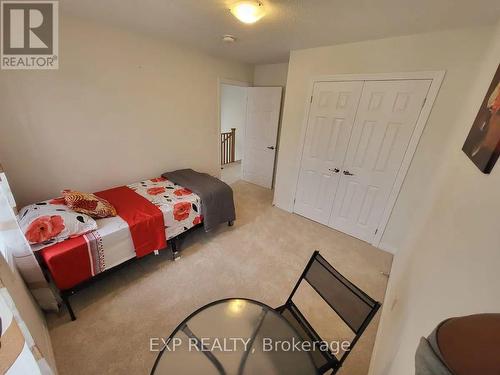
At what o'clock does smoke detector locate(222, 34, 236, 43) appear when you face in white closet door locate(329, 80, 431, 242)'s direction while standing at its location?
The smoke detector is roughly at 1 o'clock from the white closet door.

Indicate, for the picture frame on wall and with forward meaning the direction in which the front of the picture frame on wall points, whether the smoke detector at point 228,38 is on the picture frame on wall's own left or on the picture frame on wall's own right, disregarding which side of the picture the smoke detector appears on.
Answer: on the picture frame on wall's own right

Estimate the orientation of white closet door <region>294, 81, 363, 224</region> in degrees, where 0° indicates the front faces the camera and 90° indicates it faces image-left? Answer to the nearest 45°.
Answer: approximately 45°

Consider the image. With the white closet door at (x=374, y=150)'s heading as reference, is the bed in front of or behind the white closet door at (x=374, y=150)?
in front

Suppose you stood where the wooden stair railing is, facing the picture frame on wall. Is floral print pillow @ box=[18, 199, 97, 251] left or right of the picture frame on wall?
right

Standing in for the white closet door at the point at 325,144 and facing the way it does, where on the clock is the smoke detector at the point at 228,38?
The smoke detector is roughly at 1 o'clock from the white closet door.

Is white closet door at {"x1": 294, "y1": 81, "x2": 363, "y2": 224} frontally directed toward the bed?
yes

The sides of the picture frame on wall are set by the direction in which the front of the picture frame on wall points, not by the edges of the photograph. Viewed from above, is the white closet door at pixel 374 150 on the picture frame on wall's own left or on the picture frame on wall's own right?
on the picture frame on wall's own right

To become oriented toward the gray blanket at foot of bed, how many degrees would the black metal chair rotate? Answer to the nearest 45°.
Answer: approximately 90° to its right

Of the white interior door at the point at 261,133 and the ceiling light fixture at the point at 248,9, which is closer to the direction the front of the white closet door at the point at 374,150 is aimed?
the ceiling light fixture
